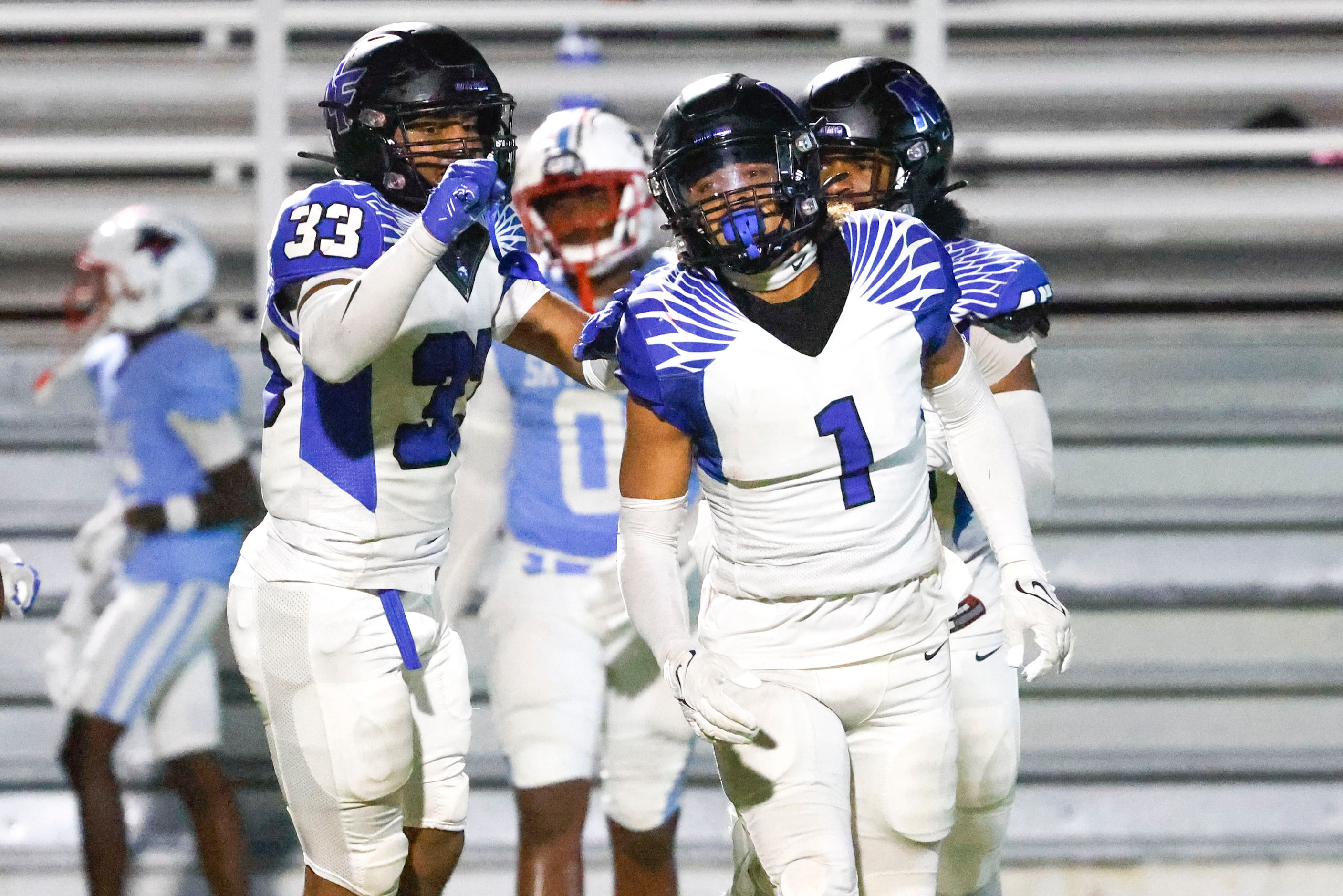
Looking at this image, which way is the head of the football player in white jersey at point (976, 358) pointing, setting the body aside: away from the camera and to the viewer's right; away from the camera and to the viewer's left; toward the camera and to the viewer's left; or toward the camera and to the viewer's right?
toward the camera and to the viewer's left

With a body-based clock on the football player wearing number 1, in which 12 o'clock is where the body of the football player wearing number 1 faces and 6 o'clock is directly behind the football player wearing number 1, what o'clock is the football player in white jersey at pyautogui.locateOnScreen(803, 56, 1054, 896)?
The football player in white jersey is roughly at 7 o'clock from the football player wearing number 1.

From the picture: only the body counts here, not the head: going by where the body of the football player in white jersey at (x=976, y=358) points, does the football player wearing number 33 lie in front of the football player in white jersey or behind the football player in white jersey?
in front

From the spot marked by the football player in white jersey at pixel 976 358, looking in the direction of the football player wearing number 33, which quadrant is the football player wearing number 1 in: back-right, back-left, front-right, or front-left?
front-left

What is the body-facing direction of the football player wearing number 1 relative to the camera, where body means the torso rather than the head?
toward the camera

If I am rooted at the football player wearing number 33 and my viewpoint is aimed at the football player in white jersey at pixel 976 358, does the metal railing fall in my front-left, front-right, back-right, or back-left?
front-left

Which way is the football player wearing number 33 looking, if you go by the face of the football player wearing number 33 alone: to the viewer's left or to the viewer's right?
to the viewer's right

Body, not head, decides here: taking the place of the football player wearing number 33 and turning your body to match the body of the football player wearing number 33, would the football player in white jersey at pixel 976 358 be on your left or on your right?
on your left

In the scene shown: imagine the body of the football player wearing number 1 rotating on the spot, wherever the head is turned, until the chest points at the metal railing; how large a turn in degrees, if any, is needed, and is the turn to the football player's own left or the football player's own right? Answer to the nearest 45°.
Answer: approximately 180°

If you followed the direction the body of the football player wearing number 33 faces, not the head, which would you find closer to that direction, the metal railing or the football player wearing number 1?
the football player wearing number 1

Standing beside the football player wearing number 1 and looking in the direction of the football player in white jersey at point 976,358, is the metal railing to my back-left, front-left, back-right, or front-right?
front-left

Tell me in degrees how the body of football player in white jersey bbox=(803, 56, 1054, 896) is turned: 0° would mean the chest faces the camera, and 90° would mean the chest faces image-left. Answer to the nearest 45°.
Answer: approximately 45°

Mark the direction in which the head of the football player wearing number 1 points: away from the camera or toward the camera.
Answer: toward the camera

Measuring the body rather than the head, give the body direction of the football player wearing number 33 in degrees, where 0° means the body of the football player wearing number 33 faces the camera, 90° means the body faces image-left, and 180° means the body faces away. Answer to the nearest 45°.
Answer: approximately 315°

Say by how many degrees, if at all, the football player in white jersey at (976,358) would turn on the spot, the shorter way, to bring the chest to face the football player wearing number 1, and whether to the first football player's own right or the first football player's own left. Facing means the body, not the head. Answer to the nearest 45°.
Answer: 0° — they already face them
